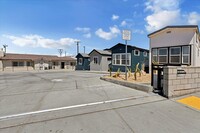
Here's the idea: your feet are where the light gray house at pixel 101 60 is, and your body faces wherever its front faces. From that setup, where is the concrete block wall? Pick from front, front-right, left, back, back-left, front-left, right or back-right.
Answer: front-left

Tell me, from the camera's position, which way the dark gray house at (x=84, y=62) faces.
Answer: facing the viewer and to the left of the viewer

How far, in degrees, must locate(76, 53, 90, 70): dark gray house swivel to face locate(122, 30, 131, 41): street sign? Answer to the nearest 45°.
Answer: approximately 45° to its left

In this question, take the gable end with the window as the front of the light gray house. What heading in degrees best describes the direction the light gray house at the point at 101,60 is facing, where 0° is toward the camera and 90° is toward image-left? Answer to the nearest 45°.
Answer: approximately 45°

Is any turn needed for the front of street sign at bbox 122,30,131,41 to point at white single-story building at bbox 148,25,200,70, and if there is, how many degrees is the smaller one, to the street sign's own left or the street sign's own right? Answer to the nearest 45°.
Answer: approximately 135° to the street sign's own left

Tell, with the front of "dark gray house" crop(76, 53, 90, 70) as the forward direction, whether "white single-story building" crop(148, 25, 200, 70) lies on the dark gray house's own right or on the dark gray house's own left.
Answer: on the dark gray house's own left

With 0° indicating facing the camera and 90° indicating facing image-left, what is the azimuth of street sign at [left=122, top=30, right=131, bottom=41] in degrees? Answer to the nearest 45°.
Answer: approximately 0°

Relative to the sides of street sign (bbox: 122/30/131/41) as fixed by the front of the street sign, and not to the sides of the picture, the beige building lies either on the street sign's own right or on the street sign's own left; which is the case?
on the street sign's own right

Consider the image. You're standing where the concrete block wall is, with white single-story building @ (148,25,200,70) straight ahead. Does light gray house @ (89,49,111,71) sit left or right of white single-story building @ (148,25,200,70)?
left

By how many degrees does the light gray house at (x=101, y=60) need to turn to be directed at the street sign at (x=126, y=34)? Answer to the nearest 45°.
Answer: approximately 45° to its left

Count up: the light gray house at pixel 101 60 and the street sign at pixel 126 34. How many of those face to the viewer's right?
0
